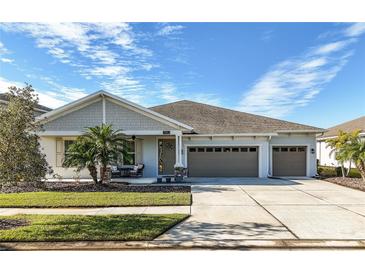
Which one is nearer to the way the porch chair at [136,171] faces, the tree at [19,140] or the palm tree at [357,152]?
the tree

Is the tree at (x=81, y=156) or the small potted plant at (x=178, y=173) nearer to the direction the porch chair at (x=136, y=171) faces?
the tree

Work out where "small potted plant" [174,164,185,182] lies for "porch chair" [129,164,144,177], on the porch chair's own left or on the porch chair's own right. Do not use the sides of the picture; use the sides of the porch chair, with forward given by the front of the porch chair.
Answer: on the porch chair's own left

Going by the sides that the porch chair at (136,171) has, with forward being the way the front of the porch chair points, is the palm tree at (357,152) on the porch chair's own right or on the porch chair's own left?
on the porch chair's own left

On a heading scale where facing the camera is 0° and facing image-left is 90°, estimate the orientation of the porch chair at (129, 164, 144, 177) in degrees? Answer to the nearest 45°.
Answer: approximately 45°
